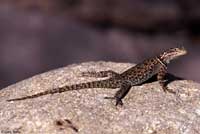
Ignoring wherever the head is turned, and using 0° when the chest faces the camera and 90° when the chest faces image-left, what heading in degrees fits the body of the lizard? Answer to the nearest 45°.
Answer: approximately 270°
